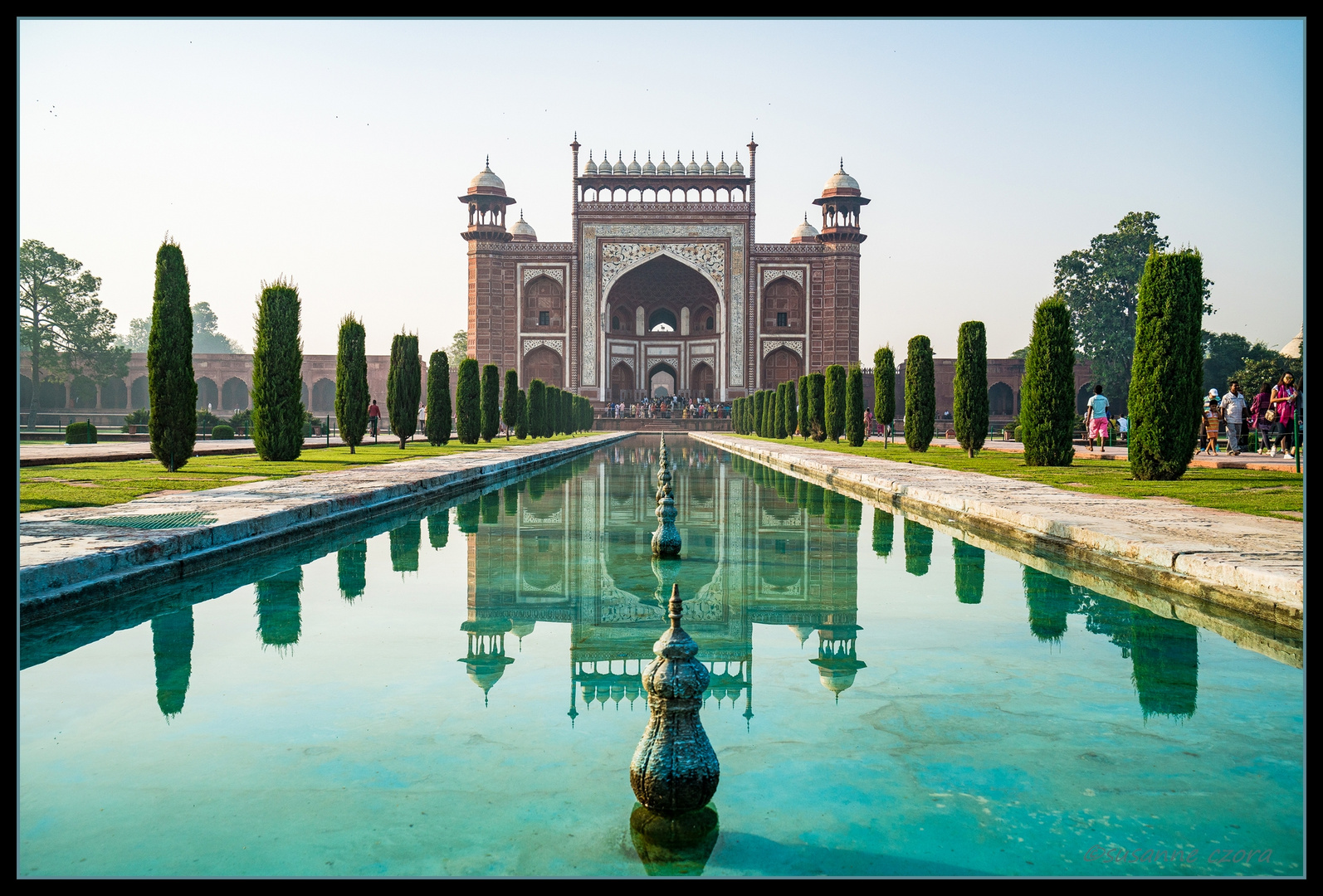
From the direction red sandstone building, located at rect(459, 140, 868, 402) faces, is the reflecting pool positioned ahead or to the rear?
ahead

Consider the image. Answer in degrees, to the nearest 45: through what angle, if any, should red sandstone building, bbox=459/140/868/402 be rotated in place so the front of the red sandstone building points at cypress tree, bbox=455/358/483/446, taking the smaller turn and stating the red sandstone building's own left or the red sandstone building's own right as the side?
0° — it already faces it

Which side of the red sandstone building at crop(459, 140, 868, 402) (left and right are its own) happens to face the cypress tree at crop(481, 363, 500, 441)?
front

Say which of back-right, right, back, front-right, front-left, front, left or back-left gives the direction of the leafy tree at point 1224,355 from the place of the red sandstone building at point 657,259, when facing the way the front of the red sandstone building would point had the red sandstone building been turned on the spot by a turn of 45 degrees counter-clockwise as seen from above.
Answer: front-left

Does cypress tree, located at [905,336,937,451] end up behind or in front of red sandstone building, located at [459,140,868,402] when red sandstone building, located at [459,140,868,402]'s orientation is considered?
in front

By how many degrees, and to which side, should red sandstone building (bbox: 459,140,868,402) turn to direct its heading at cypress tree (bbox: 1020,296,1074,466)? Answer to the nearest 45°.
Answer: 0° — it already faces it

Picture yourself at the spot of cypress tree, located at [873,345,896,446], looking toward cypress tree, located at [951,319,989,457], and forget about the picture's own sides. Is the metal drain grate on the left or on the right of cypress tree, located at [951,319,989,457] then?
right

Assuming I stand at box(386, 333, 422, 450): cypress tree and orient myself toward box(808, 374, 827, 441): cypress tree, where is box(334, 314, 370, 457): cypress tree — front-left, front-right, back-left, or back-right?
back-right

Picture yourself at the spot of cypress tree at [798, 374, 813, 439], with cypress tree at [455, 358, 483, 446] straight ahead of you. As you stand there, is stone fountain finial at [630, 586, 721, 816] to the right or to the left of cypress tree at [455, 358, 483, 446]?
left

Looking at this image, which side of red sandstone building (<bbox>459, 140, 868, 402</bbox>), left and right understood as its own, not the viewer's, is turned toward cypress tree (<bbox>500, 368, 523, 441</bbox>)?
front

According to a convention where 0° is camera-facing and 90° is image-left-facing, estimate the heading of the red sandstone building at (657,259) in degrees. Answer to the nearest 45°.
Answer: approximately 0°

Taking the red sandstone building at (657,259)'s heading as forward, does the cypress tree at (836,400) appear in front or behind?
in front
